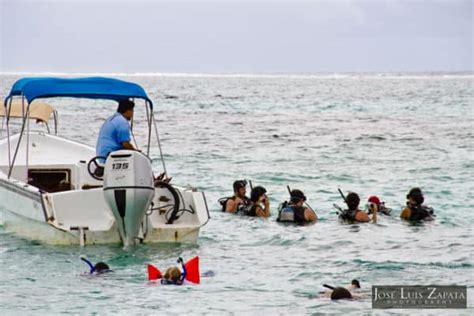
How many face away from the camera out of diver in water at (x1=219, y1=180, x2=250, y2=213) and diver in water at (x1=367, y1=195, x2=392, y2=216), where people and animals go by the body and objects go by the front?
0

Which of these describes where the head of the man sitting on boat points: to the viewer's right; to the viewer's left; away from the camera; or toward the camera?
to the viewer's right

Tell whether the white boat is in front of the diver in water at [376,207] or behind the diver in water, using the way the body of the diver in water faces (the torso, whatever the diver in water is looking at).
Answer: in front

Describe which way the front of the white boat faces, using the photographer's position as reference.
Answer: facing away from the viewer and to the left of the viewer

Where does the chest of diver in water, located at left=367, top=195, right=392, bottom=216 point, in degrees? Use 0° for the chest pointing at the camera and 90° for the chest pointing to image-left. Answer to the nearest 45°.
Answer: approximately 45°
